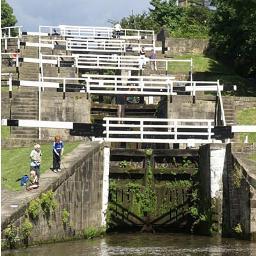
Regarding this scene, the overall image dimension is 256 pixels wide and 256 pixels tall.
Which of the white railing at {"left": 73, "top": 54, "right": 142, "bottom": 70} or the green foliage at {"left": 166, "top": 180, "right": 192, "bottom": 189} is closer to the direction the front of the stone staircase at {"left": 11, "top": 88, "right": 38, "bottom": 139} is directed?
the green foliage

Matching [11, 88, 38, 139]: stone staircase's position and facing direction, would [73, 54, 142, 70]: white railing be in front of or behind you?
behind

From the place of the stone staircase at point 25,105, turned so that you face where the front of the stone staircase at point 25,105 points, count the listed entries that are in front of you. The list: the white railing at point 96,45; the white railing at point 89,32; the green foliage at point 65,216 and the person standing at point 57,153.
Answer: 2

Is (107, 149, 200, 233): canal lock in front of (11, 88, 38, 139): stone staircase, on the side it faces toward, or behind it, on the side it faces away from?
in front

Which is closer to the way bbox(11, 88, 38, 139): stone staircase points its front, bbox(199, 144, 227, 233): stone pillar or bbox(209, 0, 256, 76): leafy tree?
the stone pillar

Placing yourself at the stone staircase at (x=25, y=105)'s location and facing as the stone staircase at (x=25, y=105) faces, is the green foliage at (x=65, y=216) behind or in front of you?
in front

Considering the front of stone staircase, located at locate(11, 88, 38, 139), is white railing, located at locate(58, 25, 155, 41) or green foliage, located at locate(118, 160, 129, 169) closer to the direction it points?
the green foliage

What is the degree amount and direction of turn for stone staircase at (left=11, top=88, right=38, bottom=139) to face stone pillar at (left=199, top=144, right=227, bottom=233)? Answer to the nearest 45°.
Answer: approximately 45° to its left

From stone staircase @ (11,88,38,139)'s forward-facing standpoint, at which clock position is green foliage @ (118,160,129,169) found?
The green foliage is roughly at 11 o'clock from the stone staircase.

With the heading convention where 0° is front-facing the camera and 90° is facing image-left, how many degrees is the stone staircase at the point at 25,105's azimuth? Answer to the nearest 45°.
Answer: approximately 0°

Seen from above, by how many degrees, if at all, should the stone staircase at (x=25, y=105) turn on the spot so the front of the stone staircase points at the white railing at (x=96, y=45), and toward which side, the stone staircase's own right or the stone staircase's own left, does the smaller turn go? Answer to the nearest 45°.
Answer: approximately 180°

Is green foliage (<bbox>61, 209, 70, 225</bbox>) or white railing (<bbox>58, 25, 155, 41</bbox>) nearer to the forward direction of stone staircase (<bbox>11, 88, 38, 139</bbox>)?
the green foliage

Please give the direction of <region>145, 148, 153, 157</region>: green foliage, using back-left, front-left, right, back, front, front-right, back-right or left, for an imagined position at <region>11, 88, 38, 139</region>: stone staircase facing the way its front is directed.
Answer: front-left

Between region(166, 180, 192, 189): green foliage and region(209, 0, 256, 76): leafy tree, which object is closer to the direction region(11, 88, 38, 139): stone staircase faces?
the green foliage

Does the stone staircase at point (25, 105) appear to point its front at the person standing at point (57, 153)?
yes

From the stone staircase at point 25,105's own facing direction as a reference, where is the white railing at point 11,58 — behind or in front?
behind
